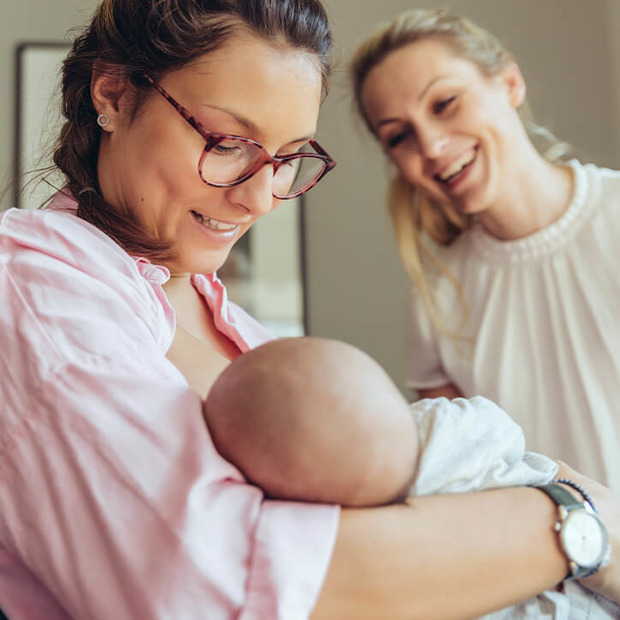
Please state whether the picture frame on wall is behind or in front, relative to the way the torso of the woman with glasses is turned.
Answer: behind

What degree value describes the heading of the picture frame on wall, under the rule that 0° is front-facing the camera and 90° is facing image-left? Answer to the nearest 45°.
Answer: approximately 0°

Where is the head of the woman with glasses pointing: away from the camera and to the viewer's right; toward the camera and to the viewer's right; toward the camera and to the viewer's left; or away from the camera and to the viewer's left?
toward the camera and to the viewer's right

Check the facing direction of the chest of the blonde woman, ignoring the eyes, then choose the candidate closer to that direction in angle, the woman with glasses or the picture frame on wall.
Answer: the woman with glasses

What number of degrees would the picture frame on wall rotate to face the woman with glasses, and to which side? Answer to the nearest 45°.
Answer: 0° — it already faces them

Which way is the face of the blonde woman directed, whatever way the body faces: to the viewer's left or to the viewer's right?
to the viewer's left

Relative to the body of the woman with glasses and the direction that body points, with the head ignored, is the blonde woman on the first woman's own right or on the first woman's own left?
on the first woman's own left

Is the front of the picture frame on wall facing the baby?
yes
